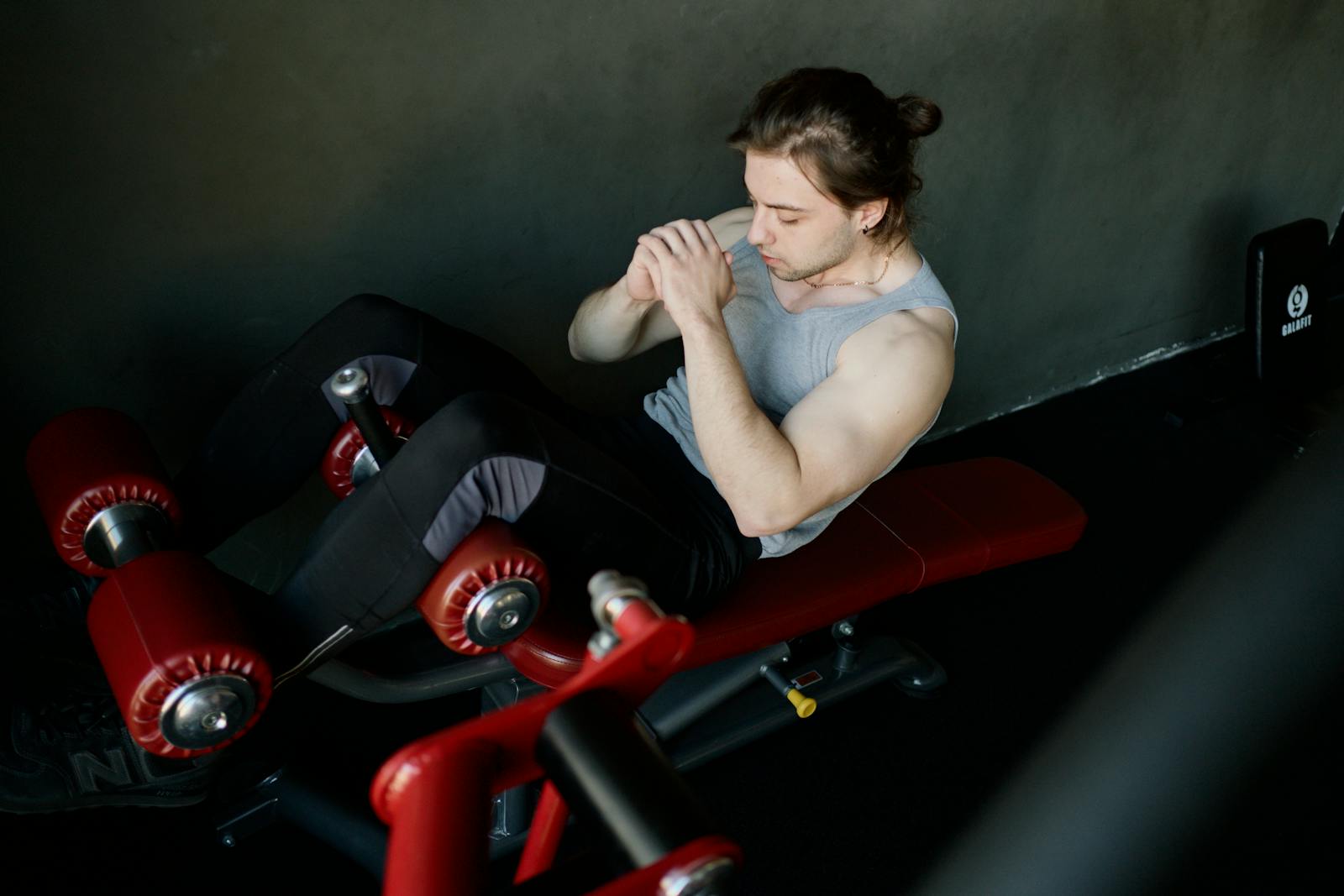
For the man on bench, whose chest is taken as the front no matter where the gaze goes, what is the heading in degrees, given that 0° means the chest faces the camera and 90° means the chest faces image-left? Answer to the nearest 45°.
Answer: approximately 45°
